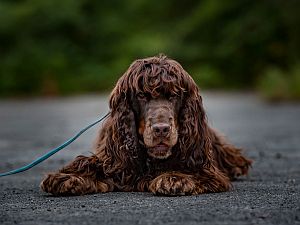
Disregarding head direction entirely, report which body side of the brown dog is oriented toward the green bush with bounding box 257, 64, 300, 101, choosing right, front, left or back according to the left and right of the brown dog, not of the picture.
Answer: back

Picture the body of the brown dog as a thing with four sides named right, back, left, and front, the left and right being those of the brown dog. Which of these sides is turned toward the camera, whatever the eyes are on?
front
